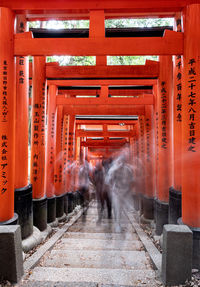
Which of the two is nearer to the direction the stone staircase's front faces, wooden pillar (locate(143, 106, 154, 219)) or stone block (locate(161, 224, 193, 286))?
the stone block

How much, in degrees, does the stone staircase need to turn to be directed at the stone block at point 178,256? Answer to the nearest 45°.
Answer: approximately 45° to its left

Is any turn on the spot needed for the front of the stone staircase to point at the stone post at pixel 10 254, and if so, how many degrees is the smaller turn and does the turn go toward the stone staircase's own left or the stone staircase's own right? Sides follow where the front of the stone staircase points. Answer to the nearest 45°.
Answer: approximately 45° to the stone staircase's own right

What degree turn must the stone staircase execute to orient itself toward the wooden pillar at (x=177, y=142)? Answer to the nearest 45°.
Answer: approximately 135° to its left

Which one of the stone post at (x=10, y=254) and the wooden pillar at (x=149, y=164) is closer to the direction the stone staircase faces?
the stone post

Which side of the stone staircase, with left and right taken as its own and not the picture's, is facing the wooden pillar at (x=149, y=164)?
back

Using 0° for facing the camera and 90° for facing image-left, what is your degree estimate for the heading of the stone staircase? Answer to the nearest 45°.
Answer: approximately 0°

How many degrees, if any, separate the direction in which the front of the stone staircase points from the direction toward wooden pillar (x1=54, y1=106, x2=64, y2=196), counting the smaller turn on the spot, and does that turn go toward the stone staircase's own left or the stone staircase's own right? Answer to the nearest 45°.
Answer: approximately 180°
